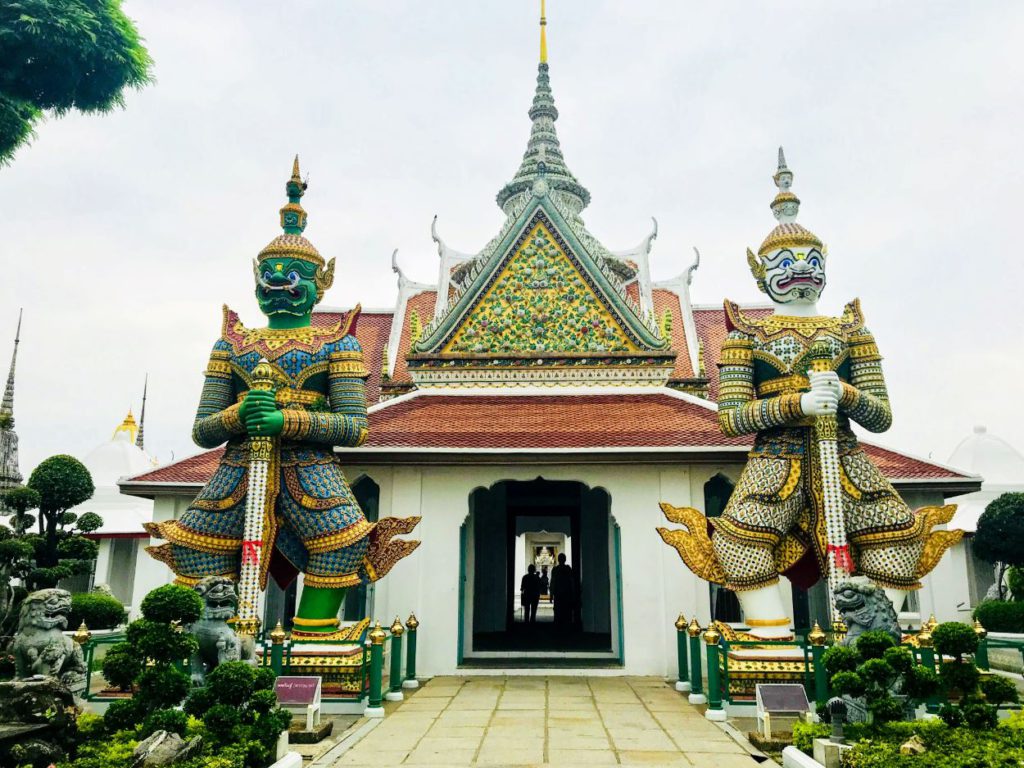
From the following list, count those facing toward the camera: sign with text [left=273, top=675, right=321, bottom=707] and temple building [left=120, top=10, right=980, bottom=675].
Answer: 2

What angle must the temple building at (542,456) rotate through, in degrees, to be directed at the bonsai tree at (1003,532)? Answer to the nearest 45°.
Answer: approximately 90° to its left

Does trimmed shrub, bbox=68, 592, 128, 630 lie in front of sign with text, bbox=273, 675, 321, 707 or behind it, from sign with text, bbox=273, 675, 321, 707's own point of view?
behind

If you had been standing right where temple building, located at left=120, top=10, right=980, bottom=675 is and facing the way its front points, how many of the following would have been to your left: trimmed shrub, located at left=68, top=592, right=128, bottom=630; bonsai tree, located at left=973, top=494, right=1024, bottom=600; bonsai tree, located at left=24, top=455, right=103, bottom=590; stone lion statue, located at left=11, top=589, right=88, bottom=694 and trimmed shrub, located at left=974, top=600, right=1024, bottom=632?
2

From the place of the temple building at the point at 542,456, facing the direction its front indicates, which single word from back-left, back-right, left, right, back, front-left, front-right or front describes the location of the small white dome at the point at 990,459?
back-left

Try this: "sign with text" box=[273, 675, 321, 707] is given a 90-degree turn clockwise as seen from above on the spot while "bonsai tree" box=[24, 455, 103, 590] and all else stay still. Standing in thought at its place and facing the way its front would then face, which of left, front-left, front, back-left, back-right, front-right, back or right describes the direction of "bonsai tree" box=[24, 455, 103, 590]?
front-right
